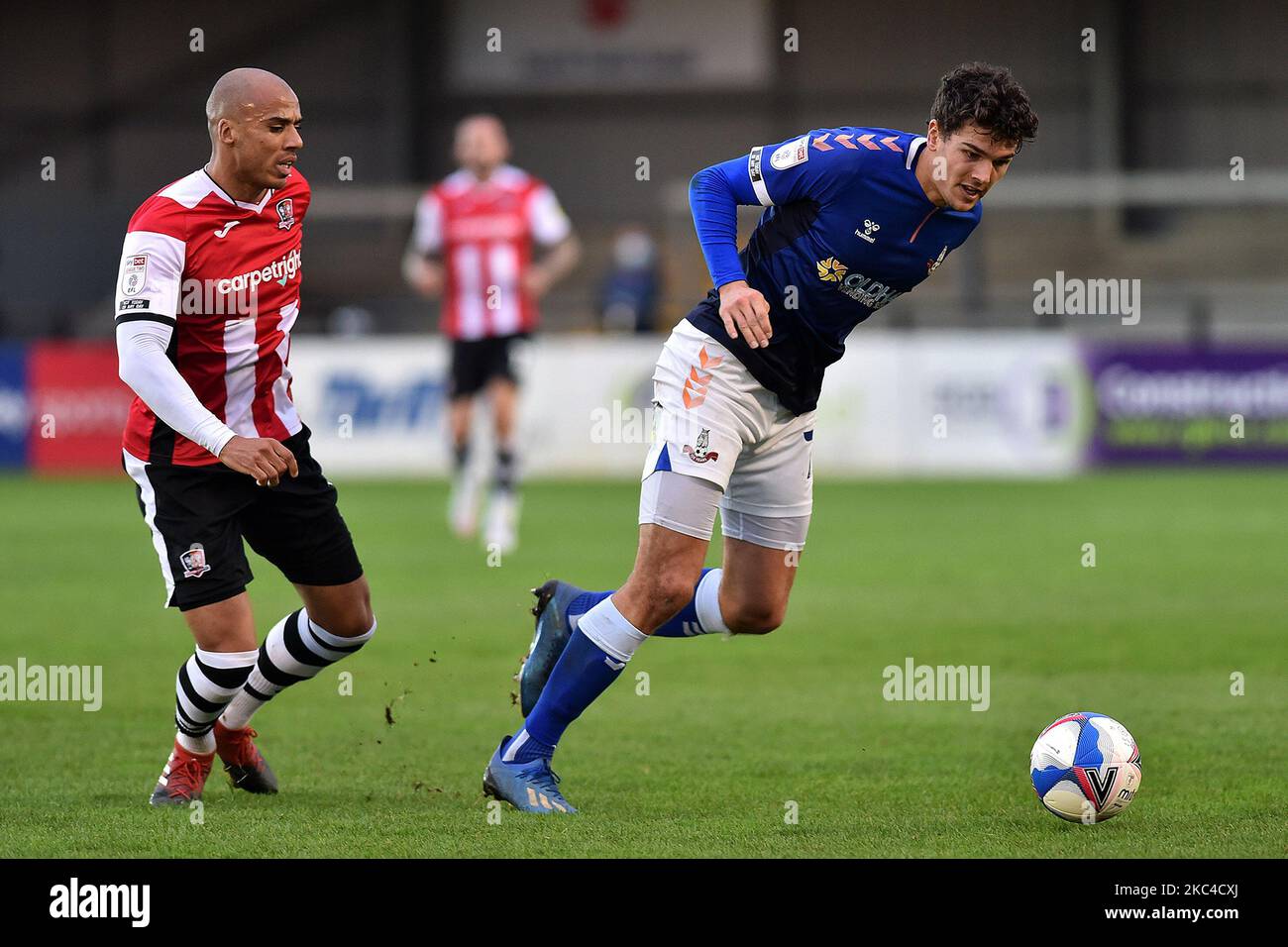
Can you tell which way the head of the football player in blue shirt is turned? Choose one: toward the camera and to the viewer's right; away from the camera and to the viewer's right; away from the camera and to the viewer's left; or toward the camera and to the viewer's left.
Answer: toward the camera and to the viewer's right

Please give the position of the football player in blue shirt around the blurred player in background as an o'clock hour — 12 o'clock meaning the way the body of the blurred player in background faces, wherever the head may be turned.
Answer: The football player in blue shirt is roughly at 12 o'clock from the blurred player in background.

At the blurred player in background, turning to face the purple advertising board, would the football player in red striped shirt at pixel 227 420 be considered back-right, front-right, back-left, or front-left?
back-right

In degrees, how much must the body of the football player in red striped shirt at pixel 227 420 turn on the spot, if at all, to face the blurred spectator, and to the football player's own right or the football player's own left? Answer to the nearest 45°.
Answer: approximately 135° to the football player's own left

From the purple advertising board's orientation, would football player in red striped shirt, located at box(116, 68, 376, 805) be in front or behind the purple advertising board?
in front

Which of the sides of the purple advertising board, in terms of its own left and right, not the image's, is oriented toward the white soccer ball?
front

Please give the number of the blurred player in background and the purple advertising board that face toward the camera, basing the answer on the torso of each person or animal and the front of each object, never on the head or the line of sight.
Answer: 2

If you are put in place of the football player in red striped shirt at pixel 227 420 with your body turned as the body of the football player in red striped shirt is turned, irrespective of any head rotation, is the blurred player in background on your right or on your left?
on your left

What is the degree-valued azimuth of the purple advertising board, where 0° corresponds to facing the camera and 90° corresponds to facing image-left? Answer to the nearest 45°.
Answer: approximately 0°

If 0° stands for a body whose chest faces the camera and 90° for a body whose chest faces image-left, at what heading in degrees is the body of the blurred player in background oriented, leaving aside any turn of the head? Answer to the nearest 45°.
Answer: approximately 0°

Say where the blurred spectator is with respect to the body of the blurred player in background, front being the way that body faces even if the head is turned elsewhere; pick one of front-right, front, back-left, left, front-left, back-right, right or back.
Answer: back

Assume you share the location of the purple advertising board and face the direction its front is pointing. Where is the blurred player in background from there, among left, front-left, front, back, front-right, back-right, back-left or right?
front-right
